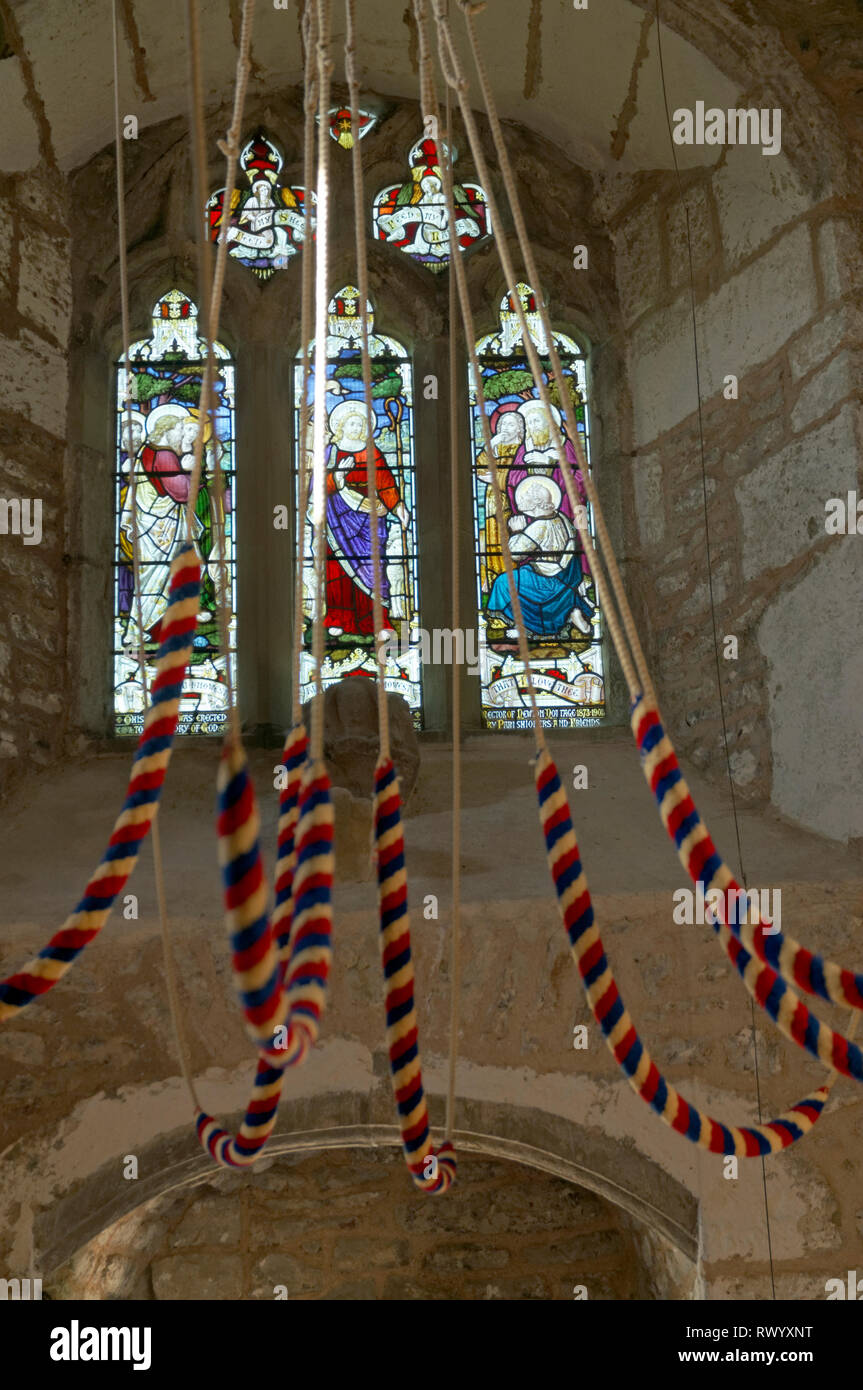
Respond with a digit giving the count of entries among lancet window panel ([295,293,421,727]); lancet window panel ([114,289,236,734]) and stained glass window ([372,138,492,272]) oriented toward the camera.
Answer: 3

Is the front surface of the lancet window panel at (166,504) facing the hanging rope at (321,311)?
yes

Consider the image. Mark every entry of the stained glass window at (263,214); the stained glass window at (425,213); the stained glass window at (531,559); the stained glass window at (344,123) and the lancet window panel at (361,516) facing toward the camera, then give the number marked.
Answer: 5

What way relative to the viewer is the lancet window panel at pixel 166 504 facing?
toward the camera

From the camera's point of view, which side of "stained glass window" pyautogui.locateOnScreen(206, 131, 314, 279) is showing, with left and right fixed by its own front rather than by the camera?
front

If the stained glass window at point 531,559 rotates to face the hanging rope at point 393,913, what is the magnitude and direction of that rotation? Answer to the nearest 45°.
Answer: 0° — it already faces it

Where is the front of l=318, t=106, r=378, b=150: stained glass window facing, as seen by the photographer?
facing the viewer

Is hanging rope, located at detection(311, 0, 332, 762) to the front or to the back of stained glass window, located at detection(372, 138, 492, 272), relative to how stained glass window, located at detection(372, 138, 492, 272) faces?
to the front

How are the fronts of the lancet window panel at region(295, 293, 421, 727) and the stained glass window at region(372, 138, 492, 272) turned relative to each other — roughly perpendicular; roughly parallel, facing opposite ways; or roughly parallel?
roughly parallel

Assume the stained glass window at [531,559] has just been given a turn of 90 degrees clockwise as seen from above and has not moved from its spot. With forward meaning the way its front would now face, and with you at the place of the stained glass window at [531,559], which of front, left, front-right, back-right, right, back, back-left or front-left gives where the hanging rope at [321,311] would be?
left

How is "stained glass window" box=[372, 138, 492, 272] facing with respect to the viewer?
toward the camera

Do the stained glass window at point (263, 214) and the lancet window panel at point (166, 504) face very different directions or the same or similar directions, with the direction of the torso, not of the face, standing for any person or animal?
same or similar directions

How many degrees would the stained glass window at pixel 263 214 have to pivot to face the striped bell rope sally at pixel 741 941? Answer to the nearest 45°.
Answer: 0° — it already faces it

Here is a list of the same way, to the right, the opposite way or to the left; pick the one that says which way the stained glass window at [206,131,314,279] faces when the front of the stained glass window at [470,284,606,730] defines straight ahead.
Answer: the same way

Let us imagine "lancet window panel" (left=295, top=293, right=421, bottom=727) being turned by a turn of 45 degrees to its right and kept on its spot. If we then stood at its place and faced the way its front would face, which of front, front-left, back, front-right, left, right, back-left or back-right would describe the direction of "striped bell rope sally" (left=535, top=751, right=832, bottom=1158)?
front-left
